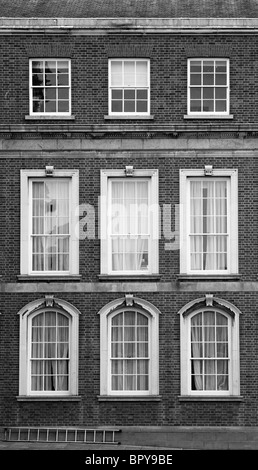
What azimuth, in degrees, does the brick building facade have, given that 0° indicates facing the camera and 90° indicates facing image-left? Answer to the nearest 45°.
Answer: approximately 0°
